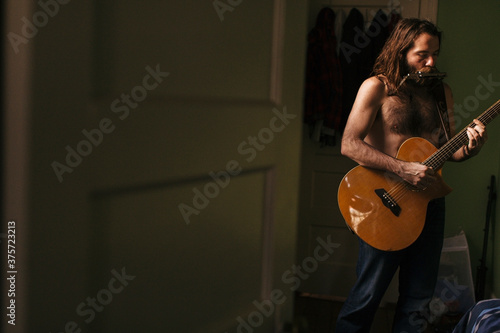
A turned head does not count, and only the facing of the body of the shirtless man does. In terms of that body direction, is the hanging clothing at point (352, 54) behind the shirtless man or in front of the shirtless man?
behind

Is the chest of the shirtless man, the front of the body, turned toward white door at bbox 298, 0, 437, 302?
no

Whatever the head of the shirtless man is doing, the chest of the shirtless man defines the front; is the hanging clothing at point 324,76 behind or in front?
behind
